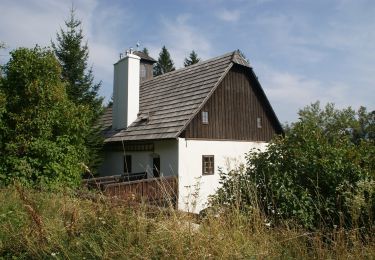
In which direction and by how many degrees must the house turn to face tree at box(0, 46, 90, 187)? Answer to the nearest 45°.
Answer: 0° — it already faces it

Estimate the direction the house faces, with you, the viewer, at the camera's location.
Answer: facing the viewer and to the left of the viewer
